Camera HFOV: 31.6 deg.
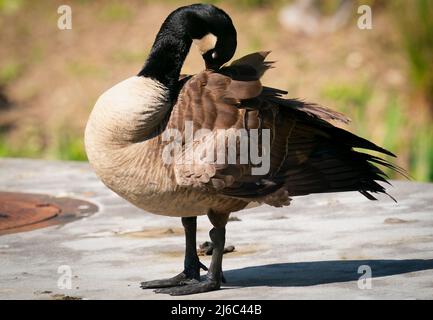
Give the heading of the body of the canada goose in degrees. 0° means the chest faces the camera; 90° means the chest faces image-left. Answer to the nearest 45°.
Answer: approximately 90°

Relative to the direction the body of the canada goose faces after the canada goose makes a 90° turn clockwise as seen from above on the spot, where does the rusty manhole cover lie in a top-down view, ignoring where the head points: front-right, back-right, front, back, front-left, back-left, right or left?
front-left
